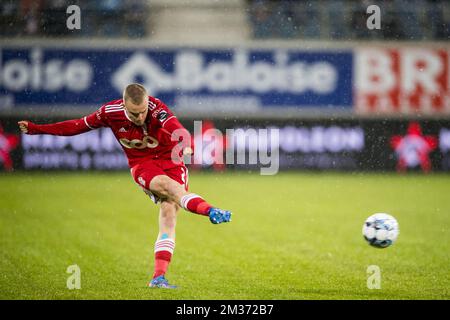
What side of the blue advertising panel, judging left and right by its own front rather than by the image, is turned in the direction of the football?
front

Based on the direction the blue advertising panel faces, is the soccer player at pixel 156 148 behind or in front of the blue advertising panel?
in front

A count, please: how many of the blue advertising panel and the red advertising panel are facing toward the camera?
2

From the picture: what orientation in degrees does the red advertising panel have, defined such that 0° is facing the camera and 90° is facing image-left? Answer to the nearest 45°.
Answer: approximately 0°

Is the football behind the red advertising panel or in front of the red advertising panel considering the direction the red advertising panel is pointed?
in front

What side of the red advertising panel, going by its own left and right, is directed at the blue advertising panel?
right

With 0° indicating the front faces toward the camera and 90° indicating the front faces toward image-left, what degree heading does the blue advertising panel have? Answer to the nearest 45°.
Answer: approximately 0°

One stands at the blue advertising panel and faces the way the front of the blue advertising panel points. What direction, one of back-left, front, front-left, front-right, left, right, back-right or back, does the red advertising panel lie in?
left
